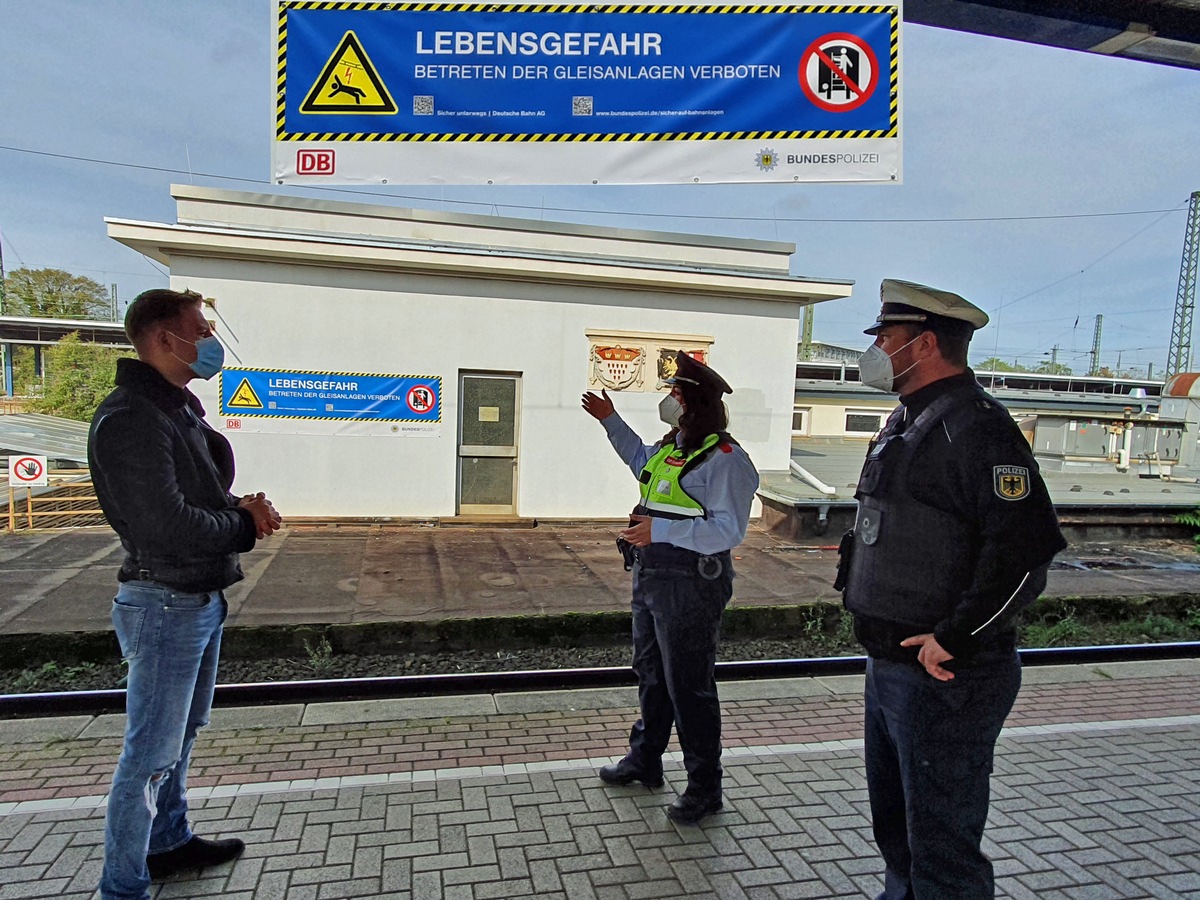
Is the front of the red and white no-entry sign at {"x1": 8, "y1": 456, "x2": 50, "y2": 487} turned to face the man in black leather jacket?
yes

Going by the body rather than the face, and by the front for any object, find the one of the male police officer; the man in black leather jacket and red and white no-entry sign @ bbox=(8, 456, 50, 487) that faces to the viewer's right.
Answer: the man in black leather jacket

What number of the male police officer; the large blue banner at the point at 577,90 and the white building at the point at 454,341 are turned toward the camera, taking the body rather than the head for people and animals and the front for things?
2

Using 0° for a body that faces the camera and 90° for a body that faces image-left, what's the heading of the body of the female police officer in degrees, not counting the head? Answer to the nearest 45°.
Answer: approximately 45°

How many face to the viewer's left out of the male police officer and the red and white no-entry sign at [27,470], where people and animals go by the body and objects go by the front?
1

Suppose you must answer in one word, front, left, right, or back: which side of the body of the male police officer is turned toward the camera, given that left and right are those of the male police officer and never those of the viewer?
left

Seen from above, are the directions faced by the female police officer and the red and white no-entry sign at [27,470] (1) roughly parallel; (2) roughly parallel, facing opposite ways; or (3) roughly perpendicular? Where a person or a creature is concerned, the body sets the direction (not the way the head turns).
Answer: roughly perpendicular

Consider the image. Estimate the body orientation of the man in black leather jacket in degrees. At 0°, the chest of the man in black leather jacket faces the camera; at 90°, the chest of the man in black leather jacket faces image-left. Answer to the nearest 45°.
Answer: approximately 270°

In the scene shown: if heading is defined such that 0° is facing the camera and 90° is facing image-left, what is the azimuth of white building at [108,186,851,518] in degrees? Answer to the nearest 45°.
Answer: approximately 0°

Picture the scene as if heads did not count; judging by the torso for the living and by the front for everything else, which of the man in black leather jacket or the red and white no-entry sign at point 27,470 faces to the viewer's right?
the man in black leather jacket

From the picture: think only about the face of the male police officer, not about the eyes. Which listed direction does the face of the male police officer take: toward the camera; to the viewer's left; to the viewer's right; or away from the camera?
to the viewer's left
